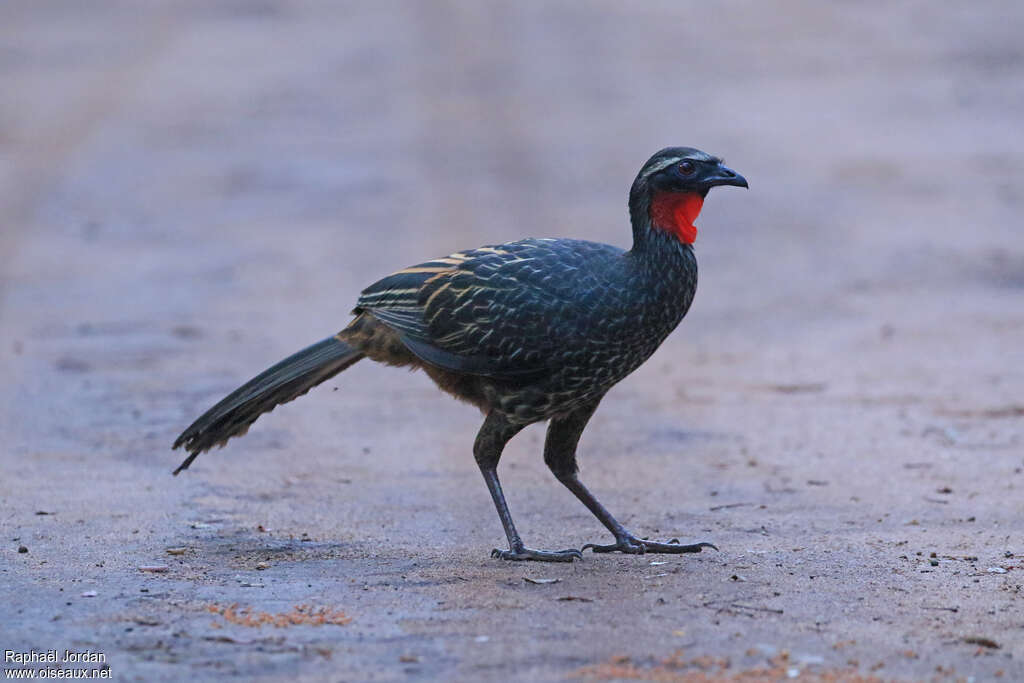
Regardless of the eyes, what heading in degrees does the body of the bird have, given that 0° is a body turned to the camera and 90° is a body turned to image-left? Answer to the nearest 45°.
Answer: approximately 270°
